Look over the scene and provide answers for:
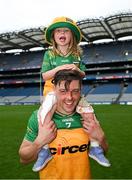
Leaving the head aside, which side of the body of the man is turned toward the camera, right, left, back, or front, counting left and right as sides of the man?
front

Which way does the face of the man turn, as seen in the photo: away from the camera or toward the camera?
toward the camera

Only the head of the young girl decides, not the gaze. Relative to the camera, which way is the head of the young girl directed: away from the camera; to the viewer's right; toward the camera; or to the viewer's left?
toward the camera

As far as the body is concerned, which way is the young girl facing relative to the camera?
toward the camera
